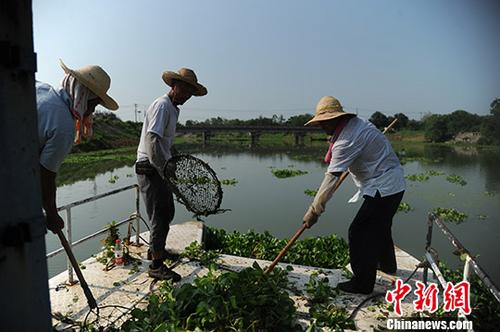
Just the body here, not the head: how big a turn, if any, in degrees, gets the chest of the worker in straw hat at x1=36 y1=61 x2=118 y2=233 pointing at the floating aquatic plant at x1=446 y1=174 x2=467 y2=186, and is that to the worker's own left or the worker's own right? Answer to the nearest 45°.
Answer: approximately 45° to the worker's own left

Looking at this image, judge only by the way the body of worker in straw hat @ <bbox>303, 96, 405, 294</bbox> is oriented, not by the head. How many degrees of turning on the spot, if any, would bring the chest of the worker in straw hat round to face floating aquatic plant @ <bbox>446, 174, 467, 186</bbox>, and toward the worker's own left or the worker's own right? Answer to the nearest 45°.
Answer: approximately 90° to the worker's own right

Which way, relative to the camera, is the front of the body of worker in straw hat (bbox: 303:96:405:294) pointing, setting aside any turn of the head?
to the viewer's left

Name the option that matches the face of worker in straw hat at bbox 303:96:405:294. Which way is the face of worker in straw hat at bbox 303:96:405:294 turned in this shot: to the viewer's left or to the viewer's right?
to the viewer's left

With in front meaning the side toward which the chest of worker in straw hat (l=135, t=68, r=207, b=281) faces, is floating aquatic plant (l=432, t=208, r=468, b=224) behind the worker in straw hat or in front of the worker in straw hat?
in front

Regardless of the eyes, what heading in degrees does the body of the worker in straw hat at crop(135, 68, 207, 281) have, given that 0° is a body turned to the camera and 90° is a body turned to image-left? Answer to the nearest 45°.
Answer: approximately 270°

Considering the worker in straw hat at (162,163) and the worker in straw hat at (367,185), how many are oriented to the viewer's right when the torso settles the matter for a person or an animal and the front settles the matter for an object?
1

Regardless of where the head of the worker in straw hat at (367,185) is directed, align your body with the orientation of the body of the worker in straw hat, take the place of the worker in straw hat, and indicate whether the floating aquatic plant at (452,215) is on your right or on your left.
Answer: on your right

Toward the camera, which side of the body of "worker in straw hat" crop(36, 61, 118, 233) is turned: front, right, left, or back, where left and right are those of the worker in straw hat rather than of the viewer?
right

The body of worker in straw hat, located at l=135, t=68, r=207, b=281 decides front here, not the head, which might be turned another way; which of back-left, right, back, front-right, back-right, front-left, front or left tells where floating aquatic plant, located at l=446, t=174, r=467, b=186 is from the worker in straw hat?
front-left
